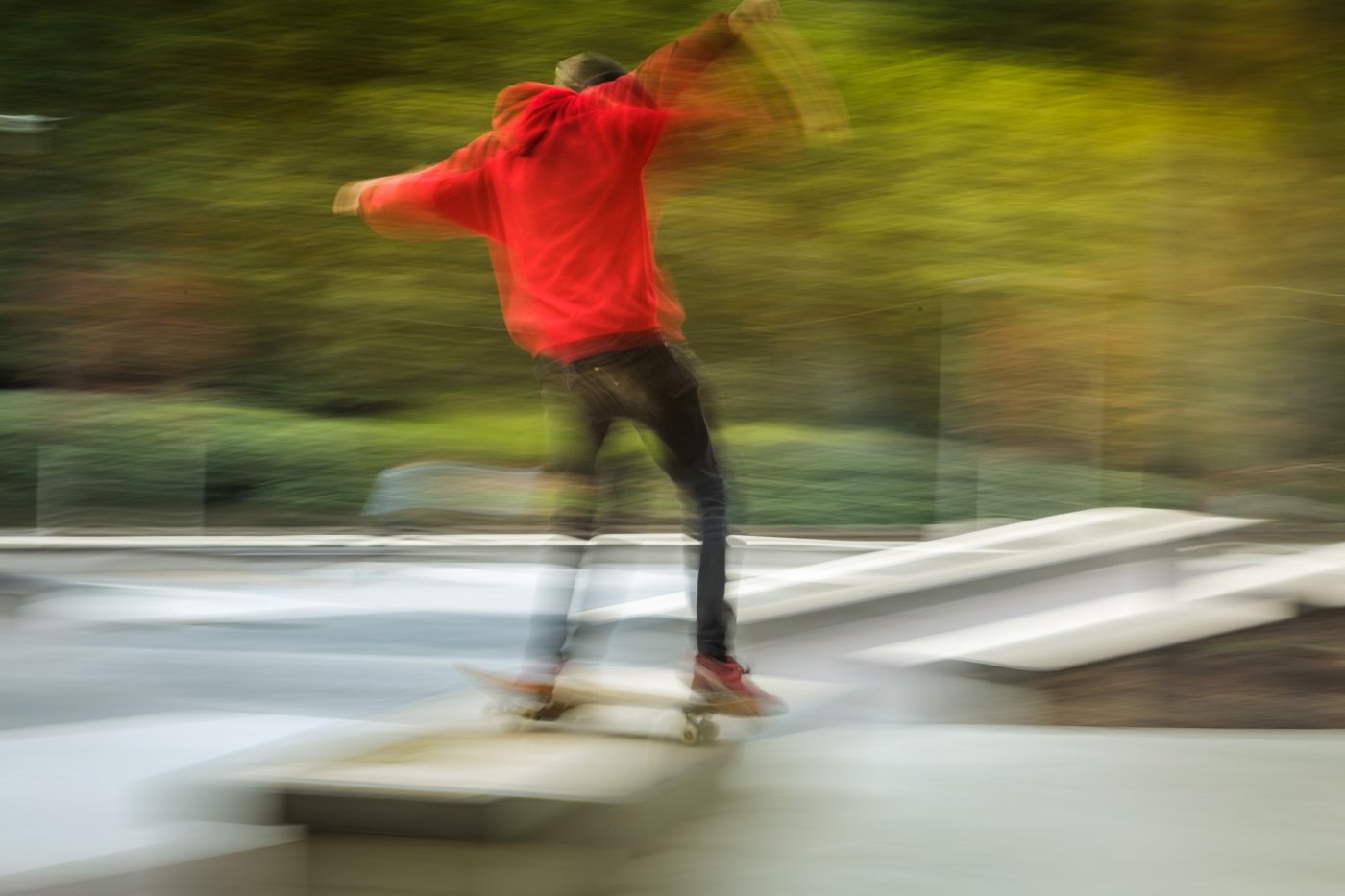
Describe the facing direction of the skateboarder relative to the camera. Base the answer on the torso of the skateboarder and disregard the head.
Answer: away from the camera

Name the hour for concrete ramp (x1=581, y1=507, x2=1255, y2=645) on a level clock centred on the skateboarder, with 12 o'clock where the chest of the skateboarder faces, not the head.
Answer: The concrete ramp is roughly at 1 o'clock from the skateboarder.

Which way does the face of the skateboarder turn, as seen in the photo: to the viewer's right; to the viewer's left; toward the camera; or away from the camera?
away from the camera
